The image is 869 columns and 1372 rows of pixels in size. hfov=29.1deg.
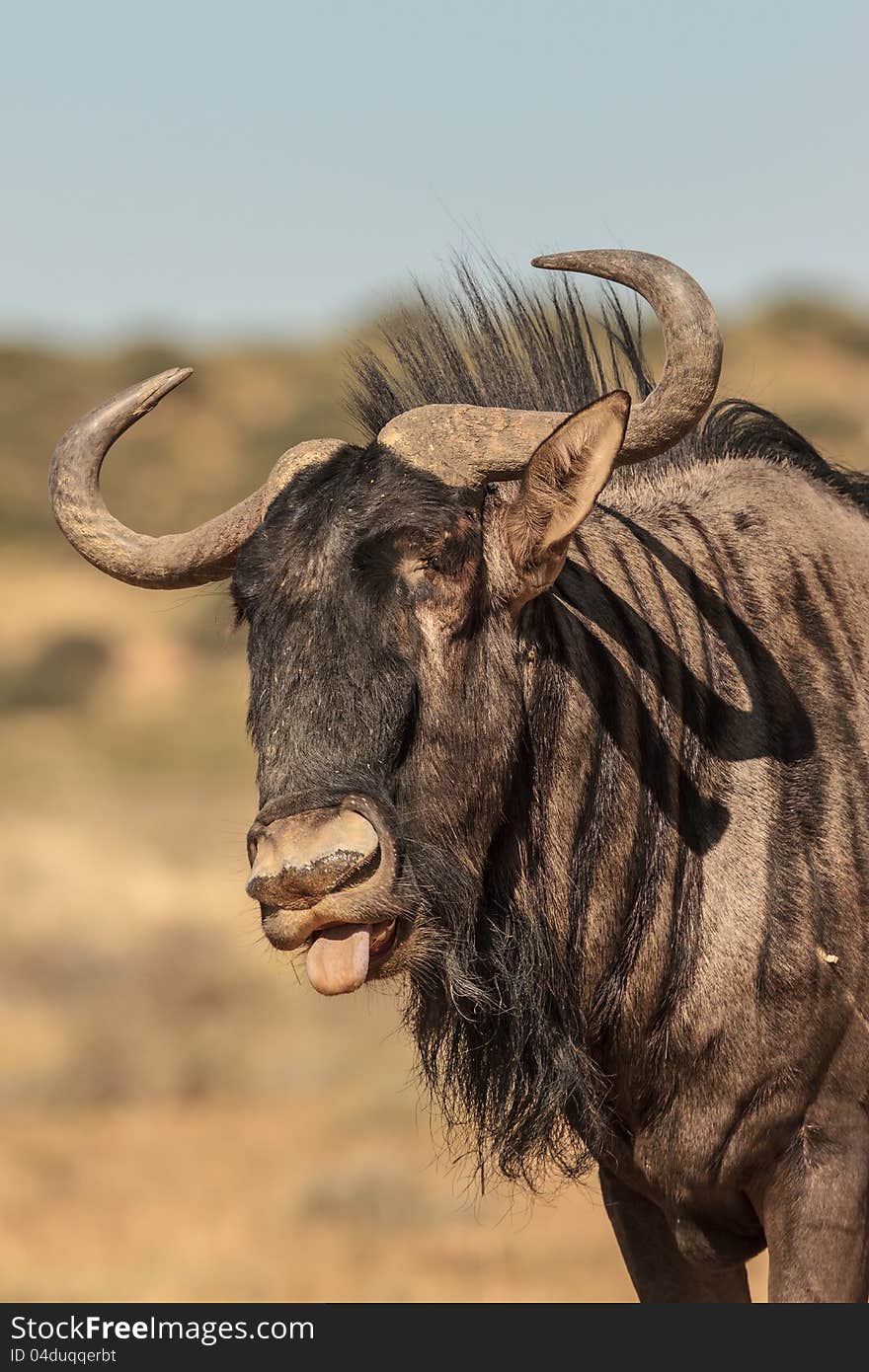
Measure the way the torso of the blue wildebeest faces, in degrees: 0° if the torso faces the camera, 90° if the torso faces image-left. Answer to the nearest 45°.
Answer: approximately 45°
